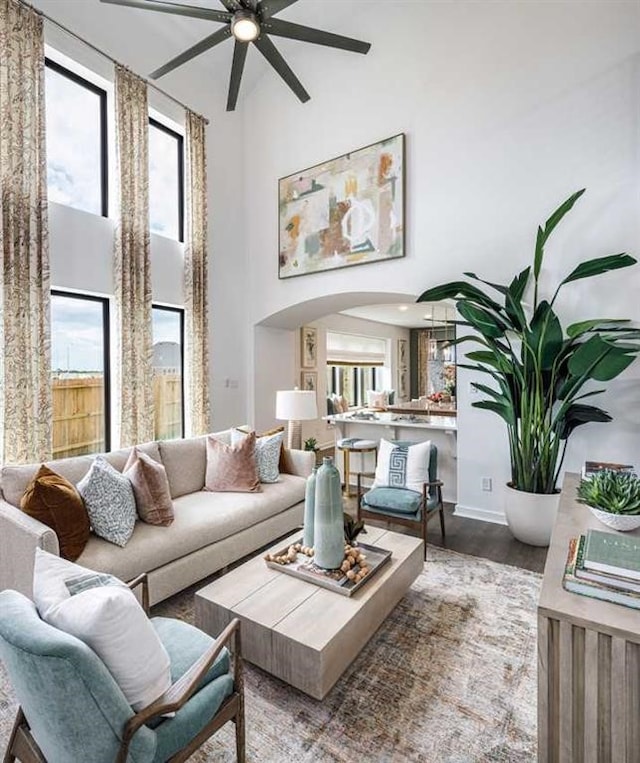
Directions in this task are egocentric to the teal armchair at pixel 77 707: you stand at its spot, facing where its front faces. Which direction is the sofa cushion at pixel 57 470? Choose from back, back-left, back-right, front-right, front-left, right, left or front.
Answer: front-left

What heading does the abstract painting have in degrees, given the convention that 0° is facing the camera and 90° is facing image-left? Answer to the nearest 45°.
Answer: approximately 45°

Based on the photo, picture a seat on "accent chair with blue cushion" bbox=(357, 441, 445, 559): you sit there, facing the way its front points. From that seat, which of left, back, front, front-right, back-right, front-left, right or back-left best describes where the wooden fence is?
front-right

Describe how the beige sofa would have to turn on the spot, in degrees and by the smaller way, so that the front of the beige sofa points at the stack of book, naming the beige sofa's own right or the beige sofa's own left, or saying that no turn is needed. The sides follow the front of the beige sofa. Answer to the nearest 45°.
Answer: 0° — it already faces it

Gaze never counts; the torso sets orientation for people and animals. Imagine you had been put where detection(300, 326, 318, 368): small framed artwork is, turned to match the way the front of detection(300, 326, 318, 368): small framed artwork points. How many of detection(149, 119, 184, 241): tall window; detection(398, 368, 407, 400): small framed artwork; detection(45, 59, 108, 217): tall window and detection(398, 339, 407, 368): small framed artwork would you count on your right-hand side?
2

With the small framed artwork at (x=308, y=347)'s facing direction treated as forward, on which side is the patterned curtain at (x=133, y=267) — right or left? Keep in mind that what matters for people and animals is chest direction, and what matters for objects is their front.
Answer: on its right

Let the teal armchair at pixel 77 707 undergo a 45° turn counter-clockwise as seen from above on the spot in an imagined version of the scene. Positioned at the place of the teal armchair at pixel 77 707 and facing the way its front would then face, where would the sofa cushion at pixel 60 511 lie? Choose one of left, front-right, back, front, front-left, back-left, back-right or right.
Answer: front

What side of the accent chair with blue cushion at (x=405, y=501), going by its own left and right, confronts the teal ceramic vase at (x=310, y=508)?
front

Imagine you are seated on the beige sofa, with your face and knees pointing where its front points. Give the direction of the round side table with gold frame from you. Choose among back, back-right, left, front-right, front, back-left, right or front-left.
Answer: left

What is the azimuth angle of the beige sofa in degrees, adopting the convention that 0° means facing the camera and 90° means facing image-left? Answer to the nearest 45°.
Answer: approximately 315°

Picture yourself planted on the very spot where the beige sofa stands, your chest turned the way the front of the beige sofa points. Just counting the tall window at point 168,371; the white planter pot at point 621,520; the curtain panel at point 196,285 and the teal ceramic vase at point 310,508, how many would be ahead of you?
2

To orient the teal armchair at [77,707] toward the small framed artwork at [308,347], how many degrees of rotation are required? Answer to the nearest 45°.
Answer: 0° — it already faces it

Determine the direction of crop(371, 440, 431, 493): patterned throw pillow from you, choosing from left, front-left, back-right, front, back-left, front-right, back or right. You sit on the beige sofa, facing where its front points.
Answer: front-left

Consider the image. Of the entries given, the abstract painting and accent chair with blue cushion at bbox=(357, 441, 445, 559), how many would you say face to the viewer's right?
0

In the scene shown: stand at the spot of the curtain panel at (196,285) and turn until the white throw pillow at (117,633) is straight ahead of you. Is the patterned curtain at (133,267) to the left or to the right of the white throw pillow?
right
